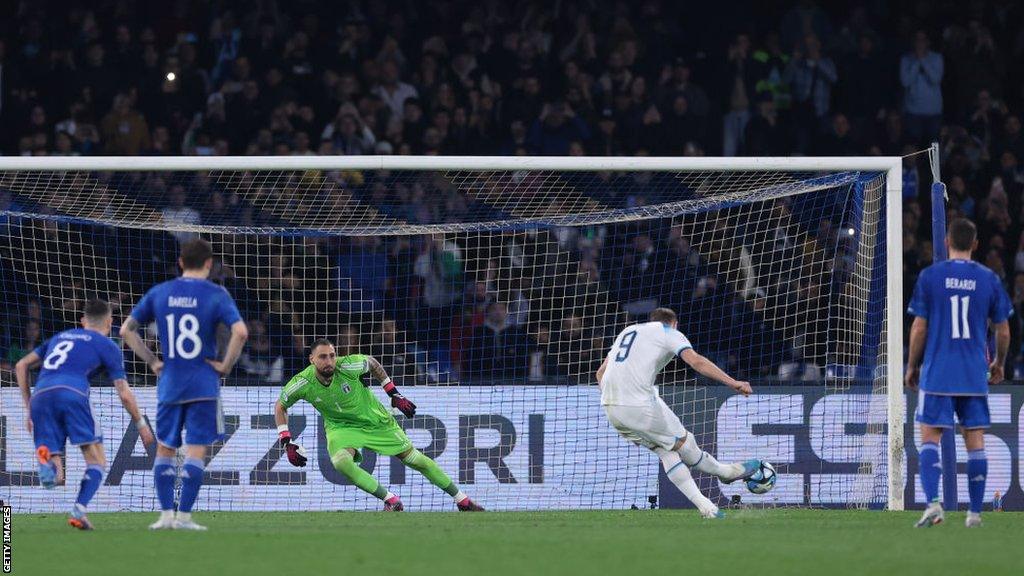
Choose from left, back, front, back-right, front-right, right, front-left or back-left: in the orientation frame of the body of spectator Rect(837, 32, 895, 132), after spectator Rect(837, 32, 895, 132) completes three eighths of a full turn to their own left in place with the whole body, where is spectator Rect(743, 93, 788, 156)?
back

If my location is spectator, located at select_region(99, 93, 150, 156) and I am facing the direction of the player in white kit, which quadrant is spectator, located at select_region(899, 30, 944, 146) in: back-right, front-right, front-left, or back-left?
front-left

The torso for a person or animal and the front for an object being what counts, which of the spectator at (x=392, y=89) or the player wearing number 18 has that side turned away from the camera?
the player wearing number 18

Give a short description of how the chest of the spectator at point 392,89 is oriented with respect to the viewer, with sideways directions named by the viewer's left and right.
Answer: facing the viewer

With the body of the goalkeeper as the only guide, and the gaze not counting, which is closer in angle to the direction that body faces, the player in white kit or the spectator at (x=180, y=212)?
the player in white kit

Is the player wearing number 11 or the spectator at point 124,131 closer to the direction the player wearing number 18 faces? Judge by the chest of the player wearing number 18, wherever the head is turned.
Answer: the spectator

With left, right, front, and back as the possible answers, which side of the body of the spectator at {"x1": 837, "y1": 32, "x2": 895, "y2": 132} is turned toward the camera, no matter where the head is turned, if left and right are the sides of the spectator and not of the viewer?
front

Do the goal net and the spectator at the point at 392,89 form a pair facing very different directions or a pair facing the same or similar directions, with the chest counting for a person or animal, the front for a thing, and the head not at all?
same or similar directions

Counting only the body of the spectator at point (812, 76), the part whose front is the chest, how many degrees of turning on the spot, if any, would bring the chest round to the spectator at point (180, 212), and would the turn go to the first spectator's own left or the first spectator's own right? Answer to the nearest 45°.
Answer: approximately 45° to the first spectator's own right

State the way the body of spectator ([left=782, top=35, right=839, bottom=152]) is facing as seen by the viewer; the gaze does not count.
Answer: toward the camera

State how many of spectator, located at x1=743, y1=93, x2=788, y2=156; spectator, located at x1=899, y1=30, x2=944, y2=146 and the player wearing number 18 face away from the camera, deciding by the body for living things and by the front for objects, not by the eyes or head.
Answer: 1

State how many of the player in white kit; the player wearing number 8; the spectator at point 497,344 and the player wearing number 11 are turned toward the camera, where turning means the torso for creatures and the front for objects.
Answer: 1

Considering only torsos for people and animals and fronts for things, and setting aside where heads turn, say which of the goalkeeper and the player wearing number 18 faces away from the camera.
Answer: the player wearing number 18

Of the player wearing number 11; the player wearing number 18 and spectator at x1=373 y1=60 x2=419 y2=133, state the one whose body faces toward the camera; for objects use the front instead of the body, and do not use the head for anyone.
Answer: the spectator

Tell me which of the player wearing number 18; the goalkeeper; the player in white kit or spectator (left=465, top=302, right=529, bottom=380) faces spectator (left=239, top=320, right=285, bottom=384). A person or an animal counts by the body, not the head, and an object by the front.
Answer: the player wearing number 18

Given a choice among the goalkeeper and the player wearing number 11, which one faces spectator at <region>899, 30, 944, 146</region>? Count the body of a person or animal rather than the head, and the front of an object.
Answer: the player wearing number 11

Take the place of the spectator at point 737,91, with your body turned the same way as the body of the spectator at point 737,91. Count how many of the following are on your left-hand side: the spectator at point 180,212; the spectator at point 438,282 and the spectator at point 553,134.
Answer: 0

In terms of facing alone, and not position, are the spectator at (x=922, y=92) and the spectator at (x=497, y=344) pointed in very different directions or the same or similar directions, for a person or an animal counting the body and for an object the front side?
same or similar directions

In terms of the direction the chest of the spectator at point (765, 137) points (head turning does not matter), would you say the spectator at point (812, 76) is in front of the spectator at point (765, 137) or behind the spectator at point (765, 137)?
behind

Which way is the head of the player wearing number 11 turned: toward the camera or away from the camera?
away from the camera

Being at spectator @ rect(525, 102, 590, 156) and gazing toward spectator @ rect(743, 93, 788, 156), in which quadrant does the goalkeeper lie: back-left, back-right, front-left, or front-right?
back-right

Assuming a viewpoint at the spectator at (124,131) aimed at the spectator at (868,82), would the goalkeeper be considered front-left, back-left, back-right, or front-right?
front-right

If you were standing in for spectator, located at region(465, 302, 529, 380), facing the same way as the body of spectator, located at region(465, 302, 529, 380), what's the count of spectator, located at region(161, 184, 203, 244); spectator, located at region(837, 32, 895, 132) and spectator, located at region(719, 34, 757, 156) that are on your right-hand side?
1
